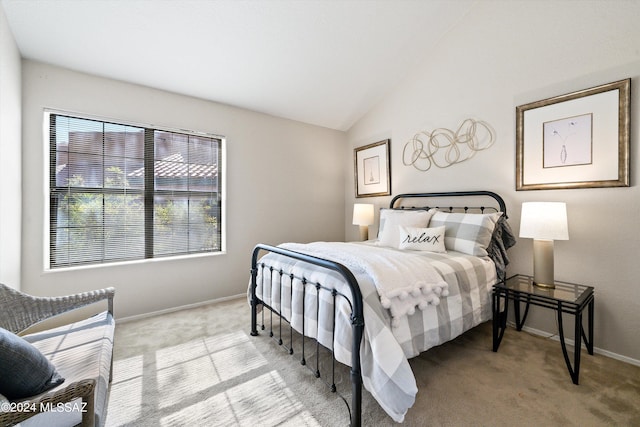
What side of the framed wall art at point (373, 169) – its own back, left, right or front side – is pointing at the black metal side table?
left

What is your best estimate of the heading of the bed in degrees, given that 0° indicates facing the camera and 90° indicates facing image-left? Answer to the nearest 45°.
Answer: approximately 45°

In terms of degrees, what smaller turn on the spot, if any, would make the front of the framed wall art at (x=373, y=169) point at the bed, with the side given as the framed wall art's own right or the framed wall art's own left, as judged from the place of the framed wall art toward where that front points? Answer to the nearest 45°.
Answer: approximately 45° to the framed wall art's own left

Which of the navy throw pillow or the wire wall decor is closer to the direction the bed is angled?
the navy throw pillow

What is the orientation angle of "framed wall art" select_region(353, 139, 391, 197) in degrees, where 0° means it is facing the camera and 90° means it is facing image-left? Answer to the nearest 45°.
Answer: approximately 45°

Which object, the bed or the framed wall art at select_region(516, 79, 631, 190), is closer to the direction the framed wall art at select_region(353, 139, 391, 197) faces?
the bed

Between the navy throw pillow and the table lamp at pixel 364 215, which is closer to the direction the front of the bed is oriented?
the navy throw pillow

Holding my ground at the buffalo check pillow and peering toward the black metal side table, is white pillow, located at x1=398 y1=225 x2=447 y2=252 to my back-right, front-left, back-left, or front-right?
back-right

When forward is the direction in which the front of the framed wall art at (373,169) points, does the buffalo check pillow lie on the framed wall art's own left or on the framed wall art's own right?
on the framed wall art's own left

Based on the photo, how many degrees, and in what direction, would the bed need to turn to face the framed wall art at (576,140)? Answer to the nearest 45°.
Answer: approximately 180°
